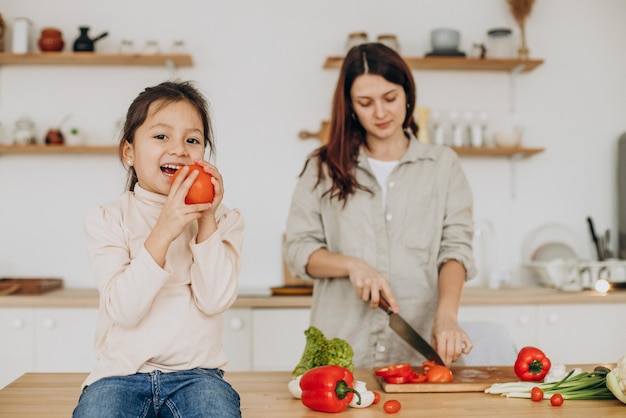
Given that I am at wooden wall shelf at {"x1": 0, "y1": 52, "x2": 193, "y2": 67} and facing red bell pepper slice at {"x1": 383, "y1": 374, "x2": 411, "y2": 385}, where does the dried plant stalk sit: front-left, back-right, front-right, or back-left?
front-left

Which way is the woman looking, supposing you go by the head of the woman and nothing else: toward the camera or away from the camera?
toward the camera

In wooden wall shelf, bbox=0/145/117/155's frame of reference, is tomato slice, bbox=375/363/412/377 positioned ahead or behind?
ahead

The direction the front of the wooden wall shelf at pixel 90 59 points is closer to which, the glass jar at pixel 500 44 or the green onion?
the green onion

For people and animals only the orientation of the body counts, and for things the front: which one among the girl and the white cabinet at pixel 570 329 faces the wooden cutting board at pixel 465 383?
the white cabinet

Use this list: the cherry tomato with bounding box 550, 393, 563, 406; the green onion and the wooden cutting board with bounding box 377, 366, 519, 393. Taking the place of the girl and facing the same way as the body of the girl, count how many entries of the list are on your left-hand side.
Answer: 3

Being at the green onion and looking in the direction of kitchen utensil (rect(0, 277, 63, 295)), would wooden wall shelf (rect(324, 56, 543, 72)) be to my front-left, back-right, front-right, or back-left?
front-right

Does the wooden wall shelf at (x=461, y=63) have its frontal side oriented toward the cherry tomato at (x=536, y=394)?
yes

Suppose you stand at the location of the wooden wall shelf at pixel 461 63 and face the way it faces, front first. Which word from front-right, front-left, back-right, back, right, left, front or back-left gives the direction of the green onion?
front

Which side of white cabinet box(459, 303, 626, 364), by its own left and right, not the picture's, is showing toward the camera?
front

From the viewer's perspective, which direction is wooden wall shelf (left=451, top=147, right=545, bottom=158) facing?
toward the camera

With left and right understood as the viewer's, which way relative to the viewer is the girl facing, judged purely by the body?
facing the viewer
